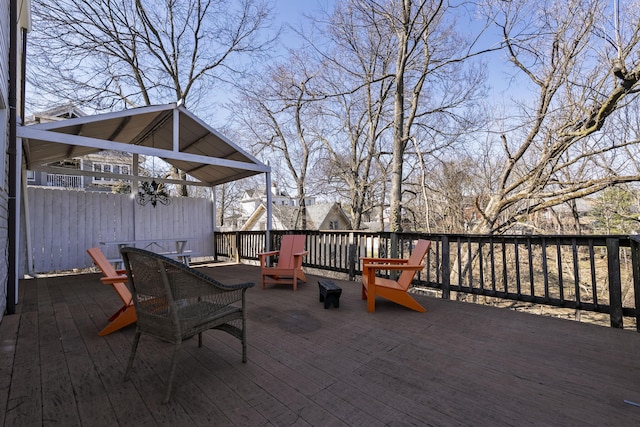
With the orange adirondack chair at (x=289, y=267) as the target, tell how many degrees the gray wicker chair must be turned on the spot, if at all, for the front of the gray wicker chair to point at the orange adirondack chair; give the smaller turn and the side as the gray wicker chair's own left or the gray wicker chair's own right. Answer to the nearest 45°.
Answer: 0° — it already faces it

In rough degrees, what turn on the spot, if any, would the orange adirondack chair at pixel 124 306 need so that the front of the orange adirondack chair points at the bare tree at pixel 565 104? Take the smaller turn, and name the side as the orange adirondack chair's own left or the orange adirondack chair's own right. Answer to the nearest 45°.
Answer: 0° — it already faces it

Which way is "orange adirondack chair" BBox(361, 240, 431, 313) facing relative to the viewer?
to the viewer's left

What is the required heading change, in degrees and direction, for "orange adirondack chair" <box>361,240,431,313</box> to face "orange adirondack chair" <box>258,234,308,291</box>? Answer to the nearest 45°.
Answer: approximately 45° to its right

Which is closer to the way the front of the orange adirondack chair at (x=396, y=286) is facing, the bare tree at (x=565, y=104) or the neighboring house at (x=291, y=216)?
the neighboring house

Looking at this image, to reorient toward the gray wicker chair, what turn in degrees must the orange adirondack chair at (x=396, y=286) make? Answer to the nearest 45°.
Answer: approximately 45° to its left

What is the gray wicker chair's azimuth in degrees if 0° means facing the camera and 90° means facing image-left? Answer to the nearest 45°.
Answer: approximately 225°

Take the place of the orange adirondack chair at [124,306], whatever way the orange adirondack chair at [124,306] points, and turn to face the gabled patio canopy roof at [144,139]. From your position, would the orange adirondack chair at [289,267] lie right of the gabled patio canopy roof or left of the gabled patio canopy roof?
right

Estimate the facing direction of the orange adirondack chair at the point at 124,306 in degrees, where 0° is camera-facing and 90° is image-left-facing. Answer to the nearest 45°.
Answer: approximately 270°

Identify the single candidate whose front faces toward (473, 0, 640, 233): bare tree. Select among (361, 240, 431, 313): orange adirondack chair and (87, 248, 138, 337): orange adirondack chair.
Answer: (87, 248, 138, 337): orange adirondack chair

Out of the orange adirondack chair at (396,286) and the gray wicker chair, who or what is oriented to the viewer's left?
the orange adirondack chair

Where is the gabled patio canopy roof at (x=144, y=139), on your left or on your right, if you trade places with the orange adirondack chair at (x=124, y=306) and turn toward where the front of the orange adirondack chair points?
on your left

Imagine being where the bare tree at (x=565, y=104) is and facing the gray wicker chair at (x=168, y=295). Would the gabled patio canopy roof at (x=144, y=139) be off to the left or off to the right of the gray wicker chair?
right

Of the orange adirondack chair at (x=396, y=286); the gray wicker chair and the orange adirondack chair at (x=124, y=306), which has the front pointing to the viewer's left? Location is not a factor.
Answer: the orange adirondack chair at (x=396, y=286)
